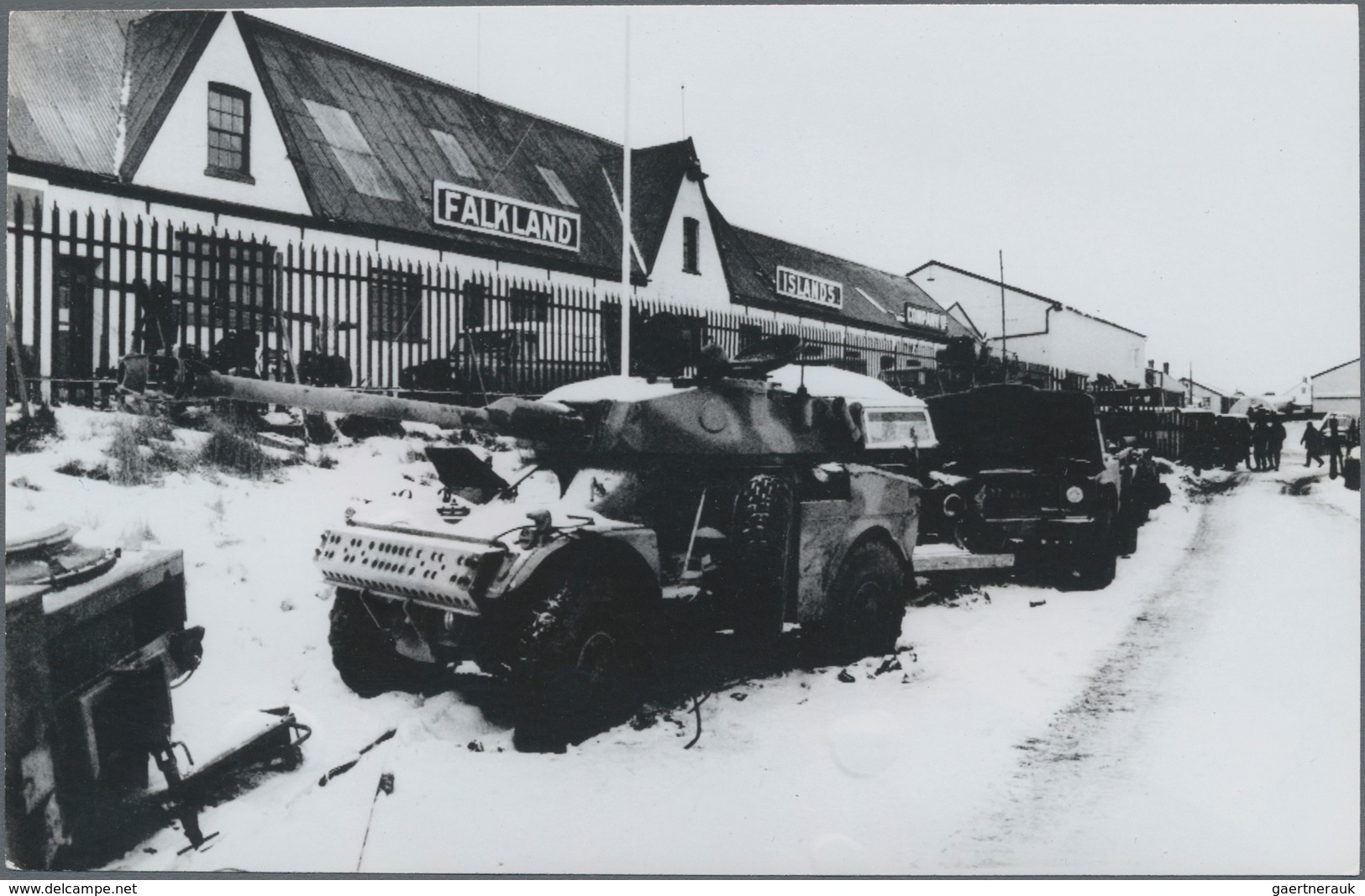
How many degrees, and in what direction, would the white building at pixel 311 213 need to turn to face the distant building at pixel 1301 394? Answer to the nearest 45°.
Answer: approximately 45° to its left

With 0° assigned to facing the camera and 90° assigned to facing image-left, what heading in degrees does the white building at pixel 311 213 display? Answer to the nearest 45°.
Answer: approximately 315°

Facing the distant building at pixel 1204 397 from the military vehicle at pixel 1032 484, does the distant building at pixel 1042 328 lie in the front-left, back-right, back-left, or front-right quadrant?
front-left

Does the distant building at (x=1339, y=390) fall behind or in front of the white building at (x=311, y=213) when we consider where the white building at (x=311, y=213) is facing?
in front

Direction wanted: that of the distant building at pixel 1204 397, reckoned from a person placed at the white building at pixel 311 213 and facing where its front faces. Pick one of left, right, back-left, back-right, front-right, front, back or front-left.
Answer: front-left
